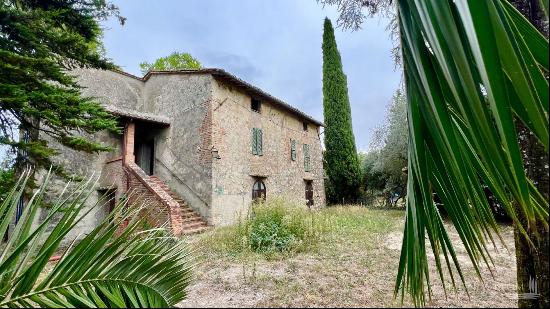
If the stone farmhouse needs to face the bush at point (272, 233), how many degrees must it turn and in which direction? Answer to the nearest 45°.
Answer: approximately 45° to its left
